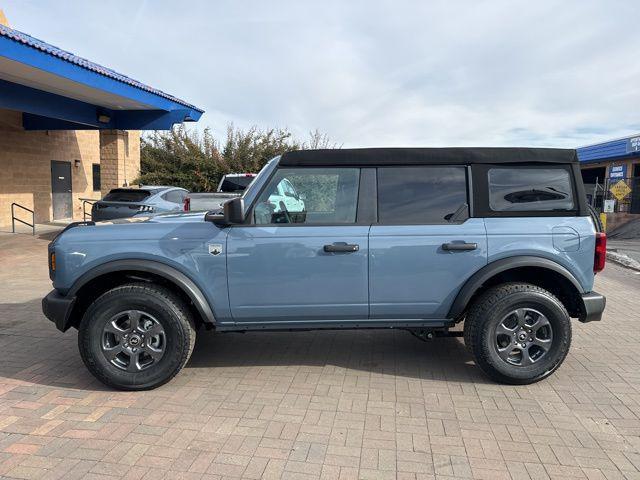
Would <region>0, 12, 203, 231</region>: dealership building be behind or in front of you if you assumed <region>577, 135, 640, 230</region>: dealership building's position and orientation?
in front

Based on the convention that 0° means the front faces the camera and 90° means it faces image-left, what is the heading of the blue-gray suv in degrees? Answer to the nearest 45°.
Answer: approximately 90°

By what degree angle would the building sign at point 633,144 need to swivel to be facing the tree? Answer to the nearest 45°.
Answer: approximately 45° to its right

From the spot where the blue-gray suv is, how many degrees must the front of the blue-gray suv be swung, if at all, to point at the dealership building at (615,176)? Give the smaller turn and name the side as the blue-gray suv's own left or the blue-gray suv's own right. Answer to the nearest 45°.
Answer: approximately 135° to the blue-gray suv's own right

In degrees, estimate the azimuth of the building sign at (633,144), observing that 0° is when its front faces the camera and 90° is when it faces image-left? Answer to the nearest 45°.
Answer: approximately 0°

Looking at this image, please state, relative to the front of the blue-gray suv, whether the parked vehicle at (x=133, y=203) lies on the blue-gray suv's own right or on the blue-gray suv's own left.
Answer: on the blue-gray suv's own right

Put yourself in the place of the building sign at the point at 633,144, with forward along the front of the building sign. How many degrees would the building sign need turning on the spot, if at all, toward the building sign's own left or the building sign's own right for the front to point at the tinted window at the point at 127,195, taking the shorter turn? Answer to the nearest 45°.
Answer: approximately 45° to the building sign's own right

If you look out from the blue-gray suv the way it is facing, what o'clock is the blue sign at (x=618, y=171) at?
The blue sign is roughly at 4 o'clock from the blue-gray suv.

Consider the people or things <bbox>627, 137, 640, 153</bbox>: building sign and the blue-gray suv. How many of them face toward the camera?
1
